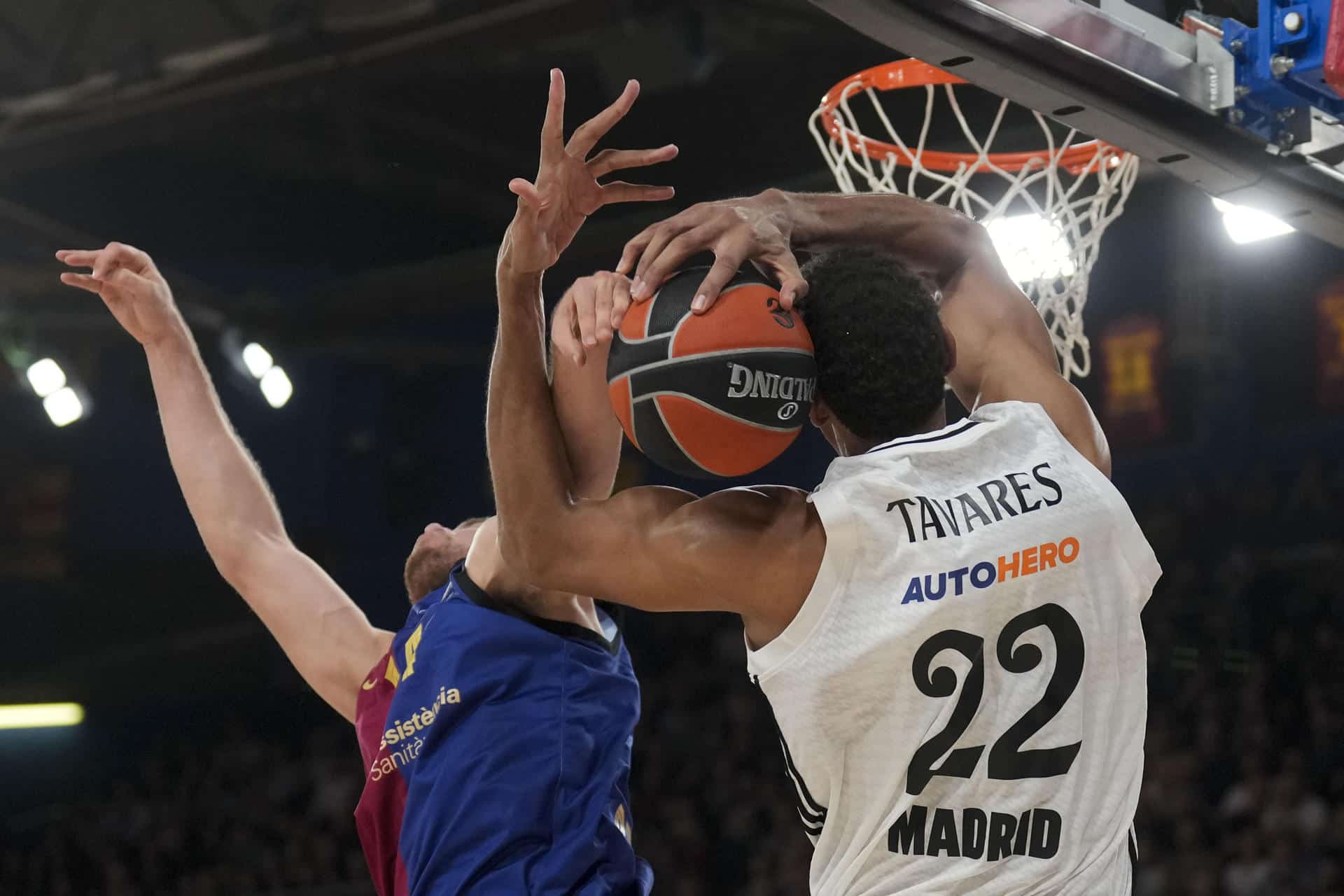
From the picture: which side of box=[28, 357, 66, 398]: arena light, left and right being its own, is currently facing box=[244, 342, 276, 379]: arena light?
left

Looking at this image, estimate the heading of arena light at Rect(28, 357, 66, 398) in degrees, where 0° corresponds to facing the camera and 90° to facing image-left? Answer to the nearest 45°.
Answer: approximately 0°

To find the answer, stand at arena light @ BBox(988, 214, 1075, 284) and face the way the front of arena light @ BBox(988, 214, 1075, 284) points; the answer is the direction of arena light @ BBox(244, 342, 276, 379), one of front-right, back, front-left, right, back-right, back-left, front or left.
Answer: back-right

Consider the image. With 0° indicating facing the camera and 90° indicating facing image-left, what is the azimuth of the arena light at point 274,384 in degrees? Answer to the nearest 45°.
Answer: approximately 0°

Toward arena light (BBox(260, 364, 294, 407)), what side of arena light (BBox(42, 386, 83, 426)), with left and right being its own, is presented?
left

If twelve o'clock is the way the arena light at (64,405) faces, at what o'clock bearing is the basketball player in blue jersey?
The basketball player in blue jersey is roughly at 12 o'clock from the arena light.

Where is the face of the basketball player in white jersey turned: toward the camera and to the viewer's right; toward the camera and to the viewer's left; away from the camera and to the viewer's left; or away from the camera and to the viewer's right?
away from the camera and to the viewer's left

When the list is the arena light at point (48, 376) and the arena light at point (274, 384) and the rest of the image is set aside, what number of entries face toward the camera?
2

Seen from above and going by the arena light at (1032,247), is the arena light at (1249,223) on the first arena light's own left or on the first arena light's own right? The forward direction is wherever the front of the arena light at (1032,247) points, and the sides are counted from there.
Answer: on the first arena light's own left

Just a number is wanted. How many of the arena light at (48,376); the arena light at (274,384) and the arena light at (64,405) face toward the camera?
3
